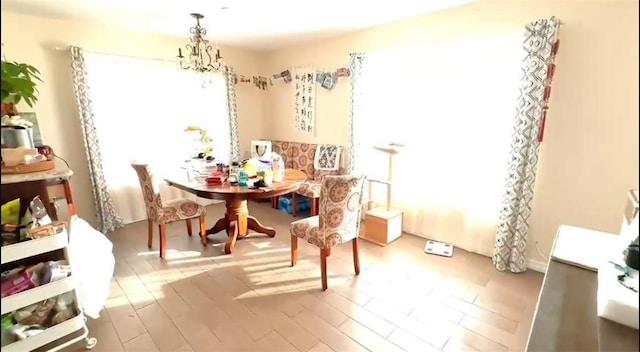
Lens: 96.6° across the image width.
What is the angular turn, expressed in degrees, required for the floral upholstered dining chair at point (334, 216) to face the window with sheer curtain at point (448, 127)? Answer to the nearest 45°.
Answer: approximately 90° to its right

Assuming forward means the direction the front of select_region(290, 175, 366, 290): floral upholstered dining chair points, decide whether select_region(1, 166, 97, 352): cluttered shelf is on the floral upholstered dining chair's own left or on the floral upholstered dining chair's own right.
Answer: on the floral upholstered dining chair's own left

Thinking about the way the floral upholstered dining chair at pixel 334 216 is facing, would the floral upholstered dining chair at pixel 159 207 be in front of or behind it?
in front

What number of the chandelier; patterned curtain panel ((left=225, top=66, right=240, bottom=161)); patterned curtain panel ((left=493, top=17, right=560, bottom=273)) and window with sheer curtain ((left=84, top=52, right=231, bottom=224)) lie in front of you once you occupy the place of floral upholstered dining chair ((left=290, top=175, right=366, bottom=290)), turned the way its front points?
3

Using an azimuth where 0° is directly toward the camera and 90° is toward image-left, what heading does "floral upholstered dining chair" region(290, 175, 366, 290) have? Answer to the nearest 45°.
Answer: approximately 135°

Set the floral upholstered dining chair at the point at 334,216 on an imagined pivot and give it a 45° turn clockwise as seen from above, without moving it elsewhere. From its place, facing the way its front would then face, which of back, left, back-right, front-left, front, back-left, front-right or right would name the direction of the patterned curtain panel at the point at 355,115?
front

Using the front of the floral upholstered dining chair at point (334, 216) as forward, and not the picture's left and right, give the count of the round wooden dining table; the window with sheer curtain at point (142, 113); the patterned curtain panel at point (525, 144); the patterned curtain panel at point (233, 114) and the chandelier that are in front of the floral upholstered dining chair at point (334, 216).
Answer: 4

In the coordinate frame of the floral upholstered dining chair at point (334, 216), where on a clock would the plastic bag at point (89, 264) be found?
The plastic bag is roughly at 10 o'clock from the floral upholstered dining chair.

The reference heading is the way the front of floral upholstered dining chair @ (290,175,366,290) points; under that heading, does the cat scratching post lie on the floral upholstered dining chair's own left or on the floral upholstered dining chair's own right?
on the floral upholstered dining chair's own right

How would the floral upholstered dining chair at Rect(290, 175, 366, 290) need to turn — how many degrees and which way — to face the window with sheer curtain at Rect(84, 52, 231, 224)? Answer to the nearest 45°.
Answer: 0° — it already faces it

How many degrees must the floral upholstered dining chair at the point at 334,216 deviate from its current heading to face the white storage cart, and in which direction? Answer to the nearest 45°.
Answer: approximately 90° to its left

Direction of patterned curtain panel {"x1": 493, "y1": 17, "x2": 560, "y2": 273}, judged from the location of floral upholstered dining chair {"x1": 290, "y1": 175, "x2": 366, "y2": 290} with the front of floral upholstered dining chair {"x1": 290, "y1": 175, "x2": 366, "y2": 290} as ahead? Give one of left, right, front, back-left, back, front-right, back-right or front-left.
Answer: back-right

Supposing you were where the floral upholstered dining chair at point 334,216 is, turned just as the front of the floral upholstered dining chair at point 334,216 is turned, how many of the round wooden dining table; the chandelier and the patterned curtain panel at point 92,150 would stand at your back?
0

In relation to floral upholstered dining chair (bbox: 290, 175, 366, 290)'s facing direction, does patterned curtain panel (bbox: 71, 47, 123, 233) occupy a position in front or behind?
in front

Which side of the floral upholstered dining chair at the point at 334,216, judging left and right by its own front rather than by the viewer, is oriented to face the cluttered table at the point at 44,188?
left
